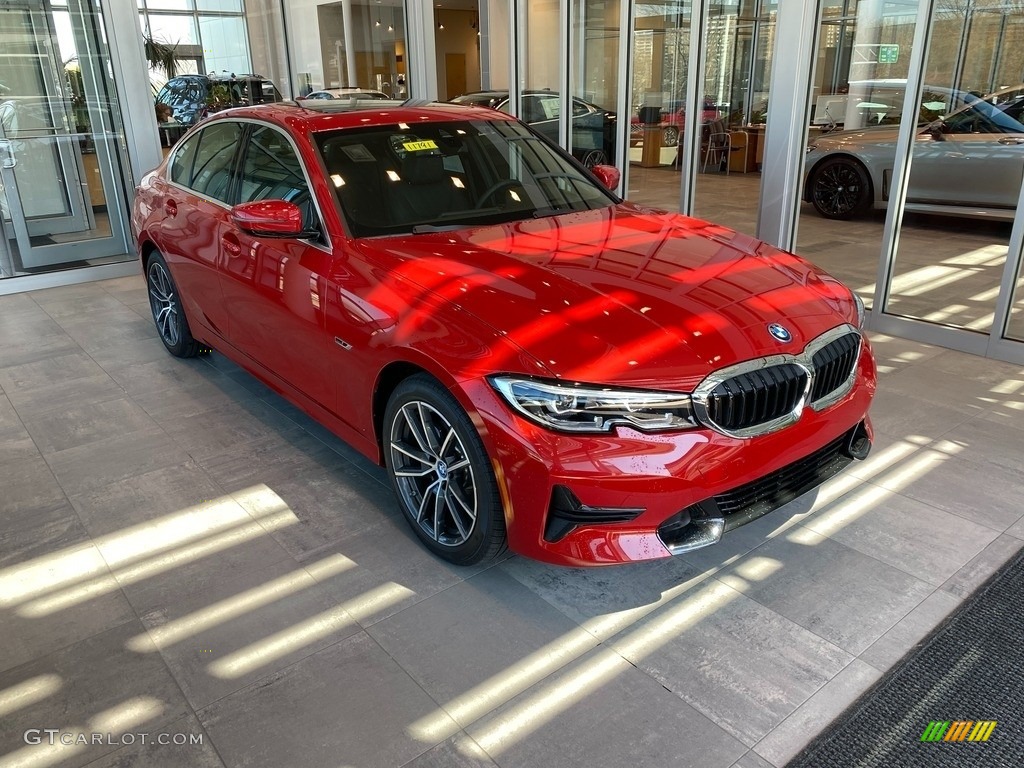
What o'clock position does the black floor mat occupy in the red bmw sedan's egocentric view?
The black floor mat is roughly at 12 o'clock from the red bmw sedan.

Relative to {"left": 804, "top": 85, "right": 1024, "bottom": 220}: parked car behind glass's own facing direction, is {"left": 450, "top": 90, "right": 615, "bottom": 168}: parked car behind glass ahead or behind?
ahead

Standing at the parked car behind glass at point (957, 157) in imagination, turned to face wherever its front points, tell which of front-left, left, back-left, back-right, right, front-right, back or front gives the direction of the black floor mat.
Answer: left

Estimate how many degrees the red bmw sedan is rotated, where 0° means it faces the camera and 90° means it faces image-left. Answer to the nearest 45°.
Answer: approximately 315°

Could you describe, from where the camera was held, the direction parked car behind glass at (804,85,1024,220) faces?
facing to the left of the viewer

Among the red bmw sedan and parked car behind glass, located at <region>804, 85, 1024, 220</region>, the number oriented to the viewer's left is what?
1

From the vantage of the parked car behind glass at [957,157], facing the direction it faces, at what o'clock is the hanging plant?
The hanging plant is roughly at 12 o'clock from the parked car behind glass.

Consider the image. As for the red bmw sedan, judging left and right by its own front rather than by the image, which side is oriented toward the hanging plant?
back

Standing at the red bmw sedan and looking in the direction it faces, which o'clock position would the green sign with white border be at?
The green sign with white border is roughly at 9 o'clock from the red bmw sedan.

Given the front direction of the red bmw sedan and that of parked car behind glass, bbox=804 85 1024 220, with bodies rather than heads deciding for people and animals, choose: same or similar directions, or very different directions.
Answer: very different directions

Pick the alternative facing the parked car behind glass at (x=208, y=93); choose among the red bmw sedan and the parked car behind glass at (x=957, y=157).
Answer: the parked car behind glass at (x=957, y=157)

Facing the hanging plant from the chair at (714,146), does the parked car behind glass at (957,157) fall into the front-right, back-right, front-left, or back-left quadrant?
back-left

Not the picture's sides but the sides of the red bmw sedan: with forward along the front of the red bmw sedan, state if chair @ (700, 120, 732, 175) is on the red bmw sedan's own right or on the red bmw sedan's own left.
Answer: on the red bmw sedan's own left

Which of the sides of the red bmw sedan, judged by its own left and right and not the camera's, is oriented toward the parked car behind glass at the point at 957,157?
left

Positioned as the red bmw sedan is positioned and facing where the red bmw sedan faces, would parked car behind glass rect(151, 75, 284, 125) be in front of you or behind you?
behind
